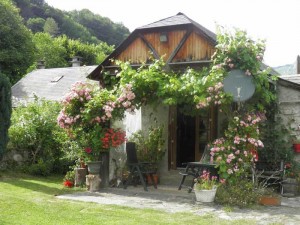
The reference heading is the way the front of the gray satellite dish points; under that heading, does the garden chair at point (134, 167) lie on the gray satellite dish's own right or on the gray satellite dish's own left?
on the gray satellite dish's own right

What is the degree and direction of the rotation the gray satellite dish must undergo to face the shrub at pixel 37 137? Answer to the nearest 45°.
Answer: approximately 135° to its right

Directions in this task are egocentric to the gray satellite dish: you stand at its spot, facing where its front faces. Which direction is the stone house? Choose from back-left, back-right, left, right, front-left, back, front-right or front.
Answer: back-right

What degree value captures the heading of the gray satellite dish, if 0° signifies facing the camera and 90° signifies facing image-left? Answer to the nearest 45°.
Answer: approximately 0°

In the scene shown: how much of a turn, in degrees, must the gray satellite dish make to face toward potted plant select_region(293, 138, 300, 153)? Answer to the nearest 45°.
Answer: approximately 135° to its left

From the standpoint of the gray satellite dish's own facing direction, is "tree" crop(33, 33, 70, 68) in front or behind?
behind

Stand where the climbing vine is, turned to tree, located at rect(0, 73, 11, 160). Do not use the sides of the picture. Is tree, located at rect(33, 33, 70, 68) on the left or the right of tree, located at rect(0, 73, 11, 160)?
right

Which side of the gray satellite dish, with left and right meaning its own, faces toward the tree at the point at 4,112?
right

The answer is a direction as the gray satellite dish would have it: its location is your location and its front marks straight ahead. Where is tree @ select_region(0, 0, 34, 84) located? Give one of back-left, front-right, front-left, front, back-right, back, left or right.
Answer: back-right
